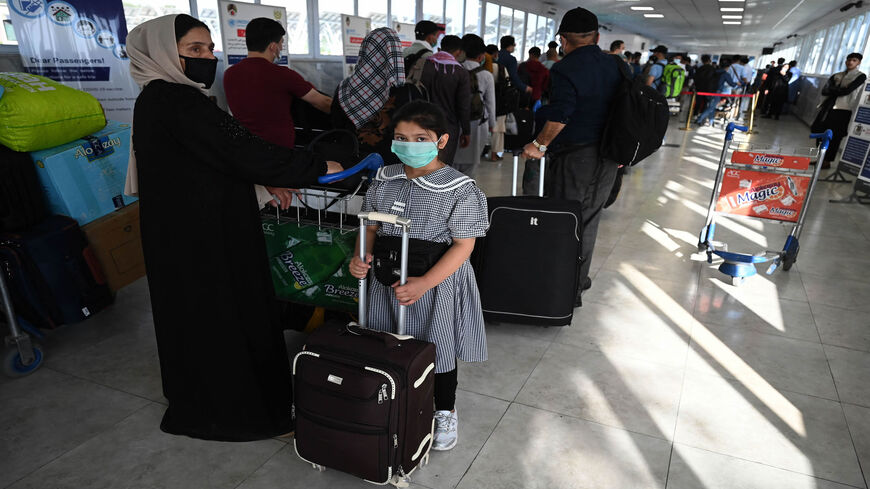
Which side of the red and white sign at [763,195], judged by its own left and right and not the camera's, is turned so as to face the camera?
front

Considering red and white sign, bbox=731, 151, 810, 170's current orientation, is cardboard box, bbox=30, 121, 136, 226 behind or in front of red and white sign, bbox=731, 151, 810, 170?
in front

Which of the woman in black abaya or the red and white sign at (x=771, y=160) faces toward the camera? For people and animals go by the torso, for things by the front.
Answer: the red and white sign

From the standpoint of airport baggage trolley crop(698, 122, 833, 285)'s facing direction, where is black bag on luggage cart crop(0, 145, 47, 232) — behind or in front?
in front

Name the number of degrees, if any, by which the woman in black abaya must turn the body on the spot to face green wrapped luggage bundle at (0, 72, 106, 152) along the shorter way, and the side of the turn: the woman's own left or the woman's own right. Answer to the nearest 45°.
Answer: approximately 135° to the woman's own left

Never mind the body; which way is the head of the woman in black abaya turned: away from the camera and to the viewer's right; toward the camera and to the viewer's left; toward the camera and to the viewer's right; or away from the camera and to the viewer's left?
toward the camera and to the viewer's right

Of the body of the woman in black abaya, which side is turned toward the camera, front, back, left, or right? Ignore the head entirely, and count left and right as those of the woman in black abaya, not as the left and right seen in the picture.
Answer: right

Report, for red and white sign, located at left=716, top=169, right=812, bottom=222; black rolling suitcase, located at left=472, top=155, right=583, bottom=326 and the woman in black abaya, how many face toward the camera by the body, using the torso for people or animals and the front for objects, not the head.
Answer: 2

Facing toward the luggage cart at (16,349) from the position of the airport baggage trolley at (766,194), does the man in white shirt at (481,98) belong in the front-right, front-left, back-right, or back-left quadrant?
front-right

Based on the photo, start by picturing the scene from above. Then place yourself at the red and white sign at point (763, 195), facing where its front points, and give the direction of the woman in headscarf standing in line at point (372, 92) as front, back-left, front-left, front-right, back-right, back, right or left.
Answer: front-right

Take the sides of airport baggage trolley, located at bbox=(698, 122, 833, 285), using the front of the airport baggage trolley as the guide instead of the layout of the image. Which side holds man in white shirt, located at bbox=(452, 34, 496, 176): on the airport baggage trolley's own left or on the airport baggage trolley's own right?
on the airport baggage trolley's own right

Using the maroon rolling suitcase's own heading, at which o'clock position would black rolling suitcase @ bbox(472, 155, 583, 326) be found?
The black rolling suitcase is roughly at 6 o'clock from the maroon rolling suitcase.

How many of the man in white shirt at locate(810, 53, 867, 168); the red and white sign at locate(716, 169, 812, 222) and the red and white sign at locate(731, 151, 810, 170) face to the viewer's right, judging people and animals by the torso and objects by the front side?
0

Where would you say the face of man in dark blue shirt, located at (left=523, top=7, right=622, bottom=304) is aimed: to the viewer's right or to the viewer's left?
to the viewer's left

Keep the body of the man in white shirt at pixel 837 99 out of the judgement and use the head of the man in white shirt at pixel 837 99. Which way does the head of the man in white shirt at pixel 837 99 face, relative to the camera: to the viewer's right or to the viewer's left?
to the viewer's left

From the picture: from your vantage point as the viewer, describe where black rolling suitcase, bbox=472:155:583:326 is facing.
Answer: facing the viewer

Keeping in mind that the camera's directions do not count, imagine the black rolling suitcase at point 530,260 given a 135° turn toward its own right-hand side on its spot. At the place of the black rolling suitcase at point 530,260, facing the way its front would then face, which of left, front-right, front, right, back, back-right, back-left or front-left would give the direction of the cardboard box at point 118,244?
front-left

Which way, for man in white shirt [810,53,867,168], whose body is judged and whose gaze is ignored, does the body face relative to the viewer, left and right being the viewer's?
facing the viewer and to the left of the viewer

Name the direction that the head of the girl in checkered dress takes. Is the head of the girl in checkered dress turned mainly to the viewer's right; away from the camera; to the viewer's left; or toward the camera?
toward the camera
